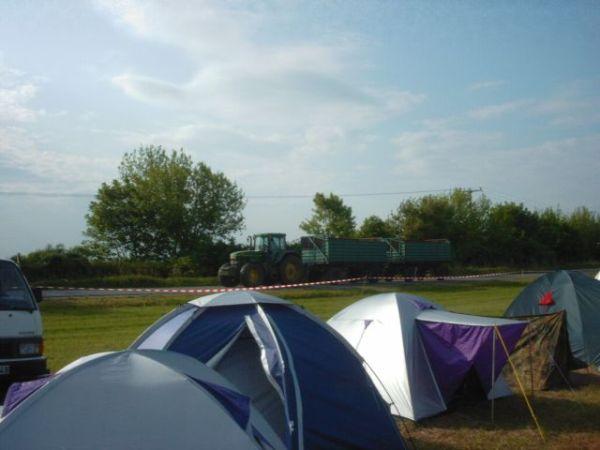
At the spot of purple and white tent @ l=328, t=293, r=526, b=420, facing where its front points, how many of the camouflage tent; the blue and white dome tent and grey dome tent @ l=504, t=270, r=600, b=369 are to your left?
2

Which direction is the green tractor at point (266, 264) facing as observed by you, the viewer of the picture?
facing the viewer and to the left of the viewer

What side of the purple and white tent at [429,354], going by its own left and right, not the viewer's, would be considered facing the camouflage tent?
left

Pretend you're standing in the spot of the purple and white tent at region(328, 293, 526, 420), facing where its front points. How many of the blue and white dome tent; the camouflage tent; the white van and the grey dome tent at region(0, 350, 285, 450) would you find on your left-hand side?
1

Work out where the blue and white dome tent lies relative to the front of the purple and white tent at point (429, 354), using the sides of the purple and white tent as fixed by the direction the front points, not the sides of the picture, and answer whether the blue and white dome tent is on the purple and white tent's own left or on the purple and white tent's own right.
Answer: on the purple and white tent's own right

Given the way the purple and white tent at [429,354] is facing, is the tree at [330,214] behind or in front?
behind

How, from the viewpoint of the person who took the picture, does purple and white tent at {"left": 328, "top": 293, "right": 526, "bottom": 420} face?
facing the viewer and to the right of the viewer

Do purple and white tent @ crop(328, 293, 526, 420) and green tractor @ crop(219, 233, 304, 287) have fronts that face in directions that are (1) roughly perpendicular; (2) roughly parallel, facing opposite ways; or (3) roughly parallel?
roughly perpendicular

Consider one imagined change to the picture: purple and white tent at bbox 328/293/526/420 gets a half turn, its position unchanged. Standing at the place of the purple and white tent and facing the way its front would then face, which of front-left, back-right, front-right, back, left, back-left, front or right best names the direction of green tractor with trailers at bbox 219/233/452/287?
front-right

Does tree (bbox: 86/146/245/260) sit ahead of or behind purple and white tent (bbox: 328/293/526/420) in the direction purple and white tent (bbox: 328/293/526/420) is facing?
behind

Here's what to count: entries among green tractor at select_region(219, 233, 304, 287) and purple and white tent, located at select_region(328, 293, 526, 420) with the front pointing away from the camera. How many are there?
0

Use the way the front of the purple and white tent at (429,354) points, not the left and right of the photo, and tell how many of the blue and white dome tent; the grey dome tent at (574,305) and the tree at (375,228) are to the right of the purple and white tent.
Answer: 1

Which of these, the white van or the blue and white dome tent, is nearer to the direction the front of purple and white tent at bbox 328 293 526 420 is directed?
the blue and white dome tent
